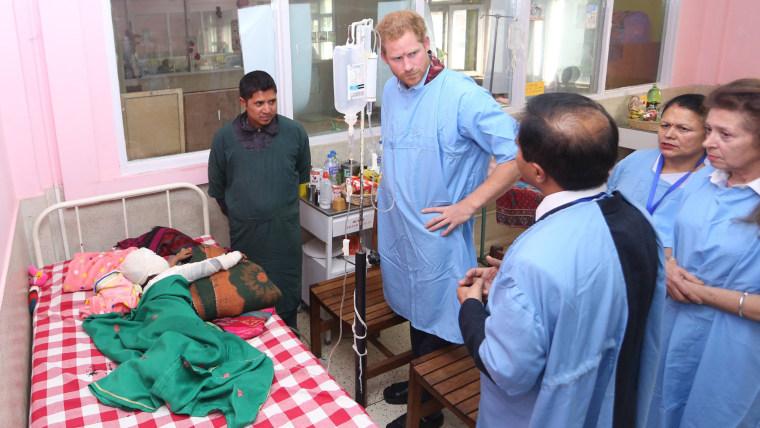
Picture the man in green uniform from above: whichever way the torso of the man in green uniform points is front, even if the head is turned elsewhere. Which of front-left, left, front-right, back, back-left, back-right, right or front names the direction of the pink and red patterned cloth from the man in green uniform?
front

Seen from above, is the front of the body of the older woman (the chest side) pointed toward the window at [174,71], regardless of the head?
no

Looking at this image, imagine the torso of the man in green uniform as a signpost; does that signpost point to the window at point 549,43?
no

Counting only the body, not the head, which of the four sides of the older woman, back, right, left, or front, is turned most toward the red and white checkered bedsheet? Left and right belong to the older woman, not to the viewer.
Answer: front

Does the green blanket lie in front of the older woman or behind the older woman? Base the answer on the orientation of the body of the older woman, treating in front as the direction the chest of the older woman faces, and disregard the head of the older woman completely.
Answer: in front

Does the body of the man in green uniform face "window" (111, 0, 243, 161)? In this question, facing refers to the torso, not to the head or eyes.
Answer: no

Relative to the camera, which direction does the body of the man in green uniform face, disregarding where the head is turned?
toward the camera

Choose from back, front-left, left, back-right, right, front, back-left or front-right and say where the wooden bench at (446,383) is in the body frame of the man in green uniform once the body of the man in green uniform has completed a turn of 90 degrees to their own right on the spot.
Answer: back-left

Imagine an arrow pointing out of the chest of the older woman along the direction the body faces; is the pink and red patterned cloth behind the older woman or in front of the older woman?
in front

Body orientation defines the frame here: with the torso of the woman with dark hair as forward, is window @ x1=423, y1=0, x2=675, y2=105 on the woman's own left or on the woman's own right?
on the woman's own right

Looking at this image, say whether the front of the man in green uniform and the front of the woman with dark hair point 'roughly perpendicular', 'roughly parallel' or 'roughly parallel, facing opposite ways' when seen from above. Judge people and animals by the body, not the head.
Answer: roughly perpendicular

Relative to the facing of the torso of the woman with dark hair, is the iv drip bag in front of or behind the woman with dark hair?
in front

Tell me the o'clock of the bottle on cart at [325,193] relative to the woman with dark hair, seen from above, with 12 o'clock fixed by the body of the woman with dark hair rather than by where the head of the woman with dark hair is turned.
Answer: The bottle on cart is roughly at 2 o'clock from the woman with dark hair.

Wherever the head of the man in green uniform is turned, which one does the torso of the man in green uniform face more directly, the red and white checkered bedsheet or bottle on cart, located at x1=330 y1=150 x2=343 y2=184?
the red and white checkered bedsheet

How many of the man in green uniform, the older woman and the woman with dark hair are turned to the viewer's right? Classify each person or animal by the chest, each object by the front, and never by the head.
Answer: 0

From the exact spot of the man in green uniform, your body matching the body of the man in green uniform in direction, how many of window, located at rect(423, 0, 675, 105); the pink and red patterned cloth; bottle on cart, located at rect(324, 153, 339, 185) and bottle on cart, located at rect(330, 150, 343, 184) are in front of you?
1

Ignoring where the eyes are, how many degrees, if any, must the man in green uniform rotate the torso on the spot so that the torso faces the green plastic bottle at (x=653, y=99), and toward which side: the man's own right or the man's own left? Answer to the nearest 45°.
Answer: approximately 135° to the man's own left

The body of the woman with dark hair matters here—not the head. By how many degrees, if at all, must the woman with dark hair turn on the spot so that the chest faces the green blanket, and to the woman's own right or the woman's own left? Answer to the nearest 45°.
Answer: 0° — they already face it

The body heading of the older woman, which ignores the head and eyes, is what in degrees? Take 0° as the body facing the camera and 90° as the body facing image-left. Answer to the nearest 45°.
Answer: approximately 45°
